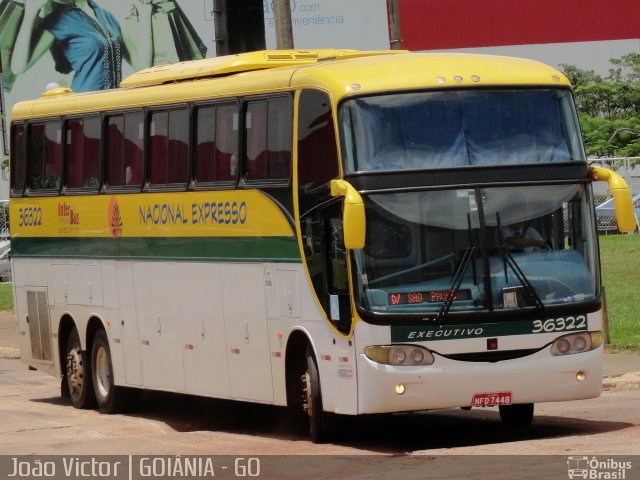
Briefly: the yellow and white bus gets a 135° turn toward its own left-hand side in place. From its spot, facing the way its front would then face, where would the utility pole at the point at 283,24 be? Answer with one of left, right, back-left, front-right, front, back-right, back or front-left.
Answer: front

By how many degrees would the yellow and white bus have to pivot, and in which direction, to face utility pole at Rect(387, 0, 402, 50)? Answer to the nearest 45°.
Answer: approximately 135° to its left

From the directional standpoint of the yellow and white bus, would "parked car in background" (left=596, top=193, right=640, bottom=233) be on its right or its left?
on its left

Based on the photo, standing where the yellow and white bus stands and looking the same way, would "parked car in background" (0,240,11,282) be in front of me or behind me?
behind

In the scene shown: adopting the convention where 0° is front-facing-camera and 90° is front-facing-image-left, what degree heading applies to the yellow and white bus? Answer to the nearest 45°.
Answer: approximately 315°
